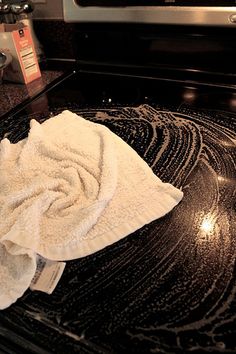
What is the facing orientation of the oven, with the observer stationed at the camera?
facing the viewer
